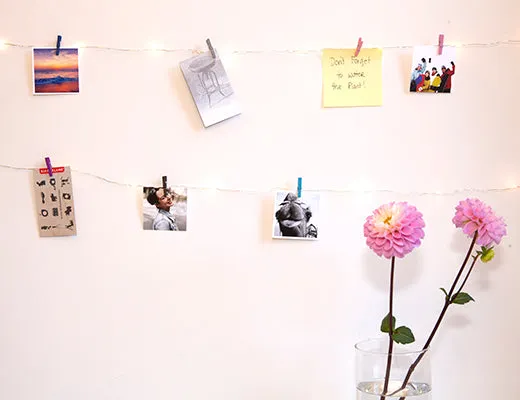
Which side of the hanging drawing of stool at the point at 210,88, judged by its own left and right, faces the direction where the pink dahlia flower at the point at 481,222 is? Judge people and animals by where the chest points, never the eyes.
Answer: left

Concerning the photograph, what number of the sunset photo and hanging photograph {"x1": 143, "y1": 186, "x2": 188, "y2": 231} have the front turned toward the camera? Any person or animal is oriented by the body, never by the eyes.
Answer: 2

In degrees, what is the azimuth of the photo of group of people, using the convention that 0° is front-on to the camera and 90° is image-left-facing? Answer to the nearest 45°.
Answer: approximately 0°

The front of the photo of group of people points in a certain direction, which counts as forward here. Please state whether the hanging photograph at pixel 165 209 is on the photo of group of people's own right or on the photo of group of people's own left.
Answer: on the photo of group of people's own right

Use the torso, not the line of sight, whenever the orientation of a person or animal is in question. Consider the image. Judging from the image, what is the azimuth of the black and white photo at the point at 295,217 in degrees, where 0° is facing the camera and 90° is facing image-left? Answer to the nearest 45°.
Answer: approximately 0°
